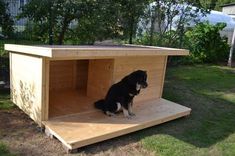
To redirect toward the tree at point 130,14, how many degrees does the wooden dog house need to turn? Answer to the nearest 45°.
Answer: approximately 135° to its left

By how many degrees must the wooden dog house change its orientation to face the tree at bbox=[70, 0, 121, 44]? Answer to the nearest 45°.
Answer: approximately 135° to its left

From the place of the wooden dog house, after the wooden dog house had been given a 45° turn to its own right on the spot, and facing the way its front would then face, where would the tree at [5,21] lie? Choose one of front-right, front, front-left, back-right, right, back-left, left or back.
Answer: back-right

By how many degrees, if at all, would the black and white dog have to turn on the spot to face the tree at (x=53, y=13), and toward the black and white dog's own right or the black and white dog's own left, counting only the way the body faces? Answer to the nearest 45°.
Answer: approximately 135° to the black and white dog's own left

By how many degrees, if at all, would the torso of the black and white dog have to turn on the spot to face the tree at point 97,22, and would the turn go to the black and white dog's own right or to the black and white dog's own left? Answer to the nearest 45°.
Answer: approximately 90° to the black and white dog's own left

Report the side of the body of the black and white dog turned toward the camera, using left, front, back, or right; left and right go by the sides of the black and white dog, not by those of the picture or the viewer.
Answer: right
